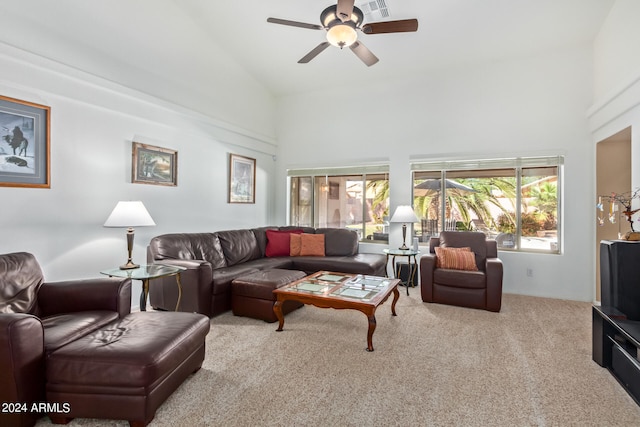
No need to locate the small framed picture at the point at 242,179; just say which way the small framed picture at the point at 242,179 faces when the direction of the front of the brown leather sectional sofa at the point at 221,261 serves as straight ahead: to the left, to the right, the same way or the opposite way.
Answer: the same way

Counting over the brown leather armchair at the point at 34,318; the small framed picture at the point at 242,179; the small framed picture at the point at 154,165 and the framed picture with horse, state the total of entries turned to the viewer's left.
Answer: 0

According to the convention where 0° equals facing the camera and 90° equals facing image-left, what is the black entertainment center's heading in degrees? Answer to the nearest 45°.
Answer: approximately 45°

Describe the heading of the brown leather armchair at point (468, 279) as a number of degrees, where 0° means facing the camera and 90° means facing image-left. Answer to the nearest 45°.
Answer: approximately 0°

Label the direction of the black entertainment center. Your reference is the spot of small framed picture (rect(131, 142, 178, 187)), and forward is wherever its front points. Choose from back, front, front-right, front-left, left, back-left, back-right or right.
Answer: front

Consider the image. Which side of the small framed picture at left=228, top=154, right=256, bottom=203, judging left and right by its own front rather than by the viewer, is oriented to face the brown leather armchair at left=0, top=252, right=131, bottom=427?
right

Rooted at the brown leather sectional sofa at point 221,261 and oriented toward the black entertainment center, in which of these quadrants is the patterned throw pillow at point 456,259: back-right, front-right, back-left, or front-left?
front-left

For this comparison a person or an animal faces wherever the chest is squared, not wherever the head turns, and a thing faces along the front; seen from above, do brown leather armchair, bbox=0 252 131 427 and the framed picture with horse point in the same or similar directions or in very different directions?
same or similar directions

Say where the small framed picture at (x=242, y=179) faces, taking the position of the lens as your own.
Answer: facing the viewer and to the right of the viewer

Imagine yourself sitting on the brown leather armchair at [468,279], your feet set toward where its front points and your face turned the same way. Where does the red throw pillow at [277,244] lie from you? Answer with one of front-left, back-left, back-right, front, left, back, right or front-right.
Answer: right

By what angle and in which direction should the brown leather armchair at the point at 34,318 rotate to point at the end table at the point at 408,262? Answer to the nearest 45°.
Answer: approximately 45° to its left

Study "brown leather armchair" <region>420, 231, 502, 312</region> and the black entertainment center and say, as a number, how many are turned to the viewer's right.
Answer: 0

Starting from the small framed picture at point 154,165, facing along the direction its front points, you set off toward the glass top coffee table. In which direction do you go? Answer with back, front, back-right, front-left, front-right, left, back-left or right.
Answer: front

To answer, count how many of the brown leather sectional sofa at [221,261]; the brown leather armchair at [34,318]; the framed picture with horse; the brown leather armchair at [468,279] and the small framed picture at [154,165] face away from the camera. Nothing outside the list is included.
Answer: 0
